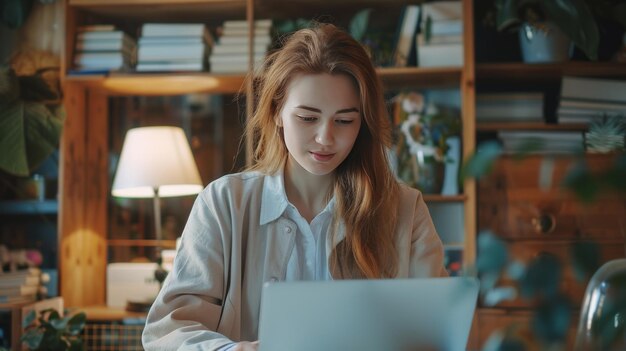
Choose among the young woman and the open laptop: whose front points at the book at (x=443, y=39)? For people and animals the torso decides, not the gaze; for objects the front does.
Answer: the open laptop

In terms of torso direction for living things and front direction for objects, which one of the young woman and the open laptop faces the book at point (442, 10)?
the open laptop

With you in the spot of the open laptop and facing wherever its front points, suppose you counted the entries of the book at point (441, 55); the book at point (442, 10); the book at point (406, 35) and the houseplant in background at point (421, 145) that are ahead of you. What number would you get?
4

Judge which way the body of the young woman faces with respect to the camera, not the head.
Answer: toward the camera

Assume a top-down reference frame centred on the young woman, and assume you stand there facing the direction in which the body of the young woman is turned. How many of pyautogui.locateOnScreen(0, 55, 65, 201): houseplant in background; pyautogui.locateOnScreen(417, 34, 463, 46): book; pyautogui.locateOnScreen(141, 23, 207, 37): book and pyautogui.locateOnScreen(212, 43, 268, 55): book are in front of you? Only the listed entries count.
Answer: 0

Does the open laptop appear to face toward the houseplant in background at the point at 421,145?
yes

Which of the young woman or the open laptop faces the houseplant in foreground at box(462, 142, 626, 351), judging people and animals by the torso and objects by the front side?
the young woman

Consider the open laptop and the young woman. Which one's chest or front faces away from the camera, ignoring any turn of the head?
the open laptop

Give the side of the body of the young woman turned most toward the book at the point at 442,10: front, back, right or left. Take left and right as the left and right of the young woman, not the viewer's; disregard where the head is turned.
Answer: back

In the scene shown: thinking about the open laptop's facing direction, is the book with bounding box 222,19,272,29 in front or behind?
in front

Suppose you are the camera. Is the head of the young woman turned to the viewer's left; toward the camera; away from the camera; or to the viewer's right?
toward the camera

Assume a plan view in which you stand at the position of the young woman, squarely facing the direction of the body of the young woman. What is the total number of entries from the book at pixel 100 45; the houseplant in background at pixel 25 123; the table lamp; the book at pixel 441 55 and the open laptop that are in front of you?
1

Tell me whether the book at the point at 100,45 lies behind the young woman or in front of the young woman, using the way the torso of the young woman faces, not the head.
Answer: behind

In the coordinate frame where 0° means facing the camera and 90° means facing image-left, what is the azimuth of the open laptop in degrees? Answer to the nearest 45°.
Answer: approximately 180°

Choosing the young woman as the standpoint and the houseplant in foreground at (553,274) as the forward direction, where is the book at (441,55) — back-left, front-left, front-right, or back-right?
back-left

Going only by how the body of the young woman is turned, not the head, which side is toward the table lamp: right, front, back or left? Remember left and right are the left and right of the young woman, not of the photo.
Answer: back

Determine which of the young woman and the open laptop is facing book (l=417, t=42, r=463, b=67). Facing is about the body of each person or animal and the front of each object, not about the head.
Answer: the open laptop

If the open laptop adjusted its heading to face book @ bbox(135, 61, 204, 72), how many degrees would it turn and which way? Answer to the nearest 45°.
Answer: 0° — it already faces it

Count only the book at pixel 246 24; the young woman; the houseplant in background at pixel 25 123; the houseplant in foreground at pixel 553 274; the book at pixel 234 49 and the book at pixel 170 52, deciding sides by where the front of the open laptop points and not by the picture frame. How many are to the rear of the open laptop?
1

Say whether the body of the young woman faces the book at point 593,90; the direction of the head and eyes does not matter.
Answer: no

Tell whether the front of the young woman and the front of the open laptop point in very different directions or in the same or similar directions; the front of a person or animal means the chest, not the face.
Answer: very different directions
